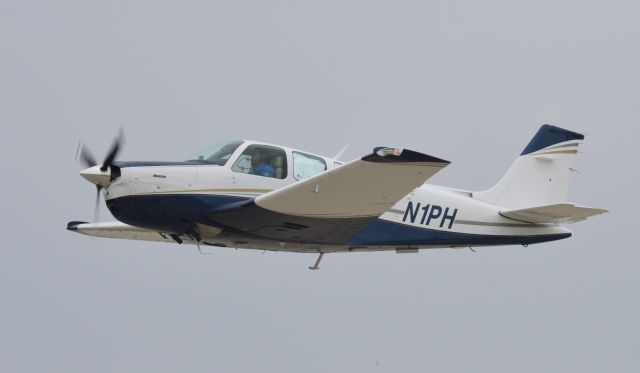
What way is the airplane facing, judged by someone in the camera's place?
facing the viewer and to the left of the viewer

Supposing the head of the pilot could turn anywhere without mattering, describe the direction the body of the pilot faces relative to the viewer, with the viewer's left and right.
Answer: facing to the left of the viewer
